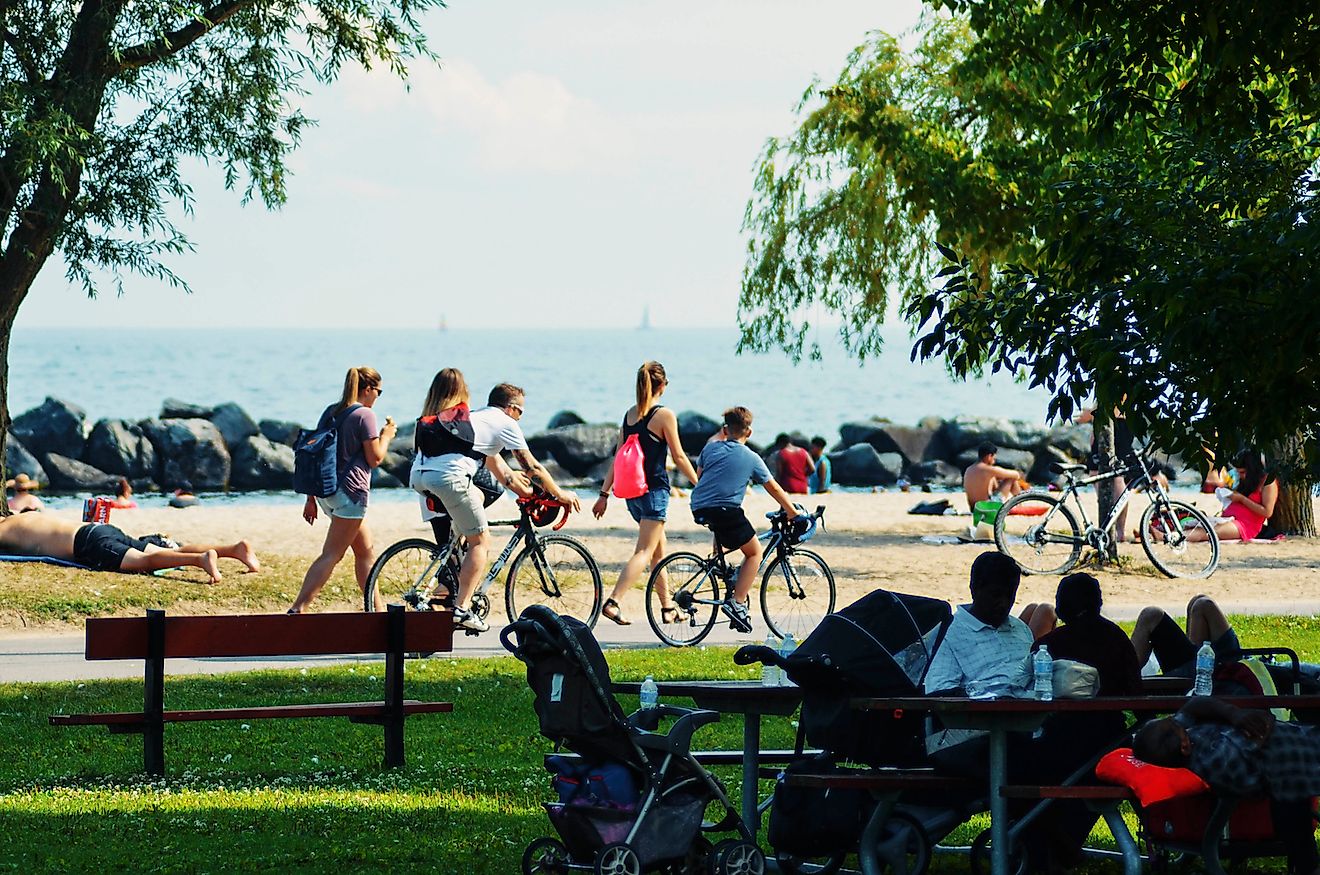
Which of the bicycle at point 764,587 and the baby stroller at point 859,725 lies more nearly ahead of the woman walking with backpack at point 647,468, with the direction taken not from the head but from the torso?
the bicycle

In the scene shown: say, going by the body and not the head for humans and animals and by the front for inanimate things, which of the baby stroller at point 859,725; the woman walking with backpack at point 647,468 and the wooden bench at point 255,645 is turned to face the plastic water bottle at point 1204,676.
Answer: the baby stroller

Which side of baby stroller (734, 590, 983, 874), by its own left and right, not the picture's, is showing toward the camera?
right

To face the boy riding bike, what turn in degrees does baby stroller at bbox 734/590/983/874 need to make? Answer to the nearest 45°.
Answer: approximately 90° to its left

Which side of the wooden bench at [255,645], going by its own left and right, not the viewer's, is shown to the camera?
back

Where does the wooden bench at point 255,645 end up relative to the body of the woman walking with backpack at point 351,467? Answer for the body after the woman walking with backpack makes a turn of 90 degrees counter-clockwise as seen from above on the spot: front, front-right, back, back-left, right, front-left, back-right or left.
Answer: back

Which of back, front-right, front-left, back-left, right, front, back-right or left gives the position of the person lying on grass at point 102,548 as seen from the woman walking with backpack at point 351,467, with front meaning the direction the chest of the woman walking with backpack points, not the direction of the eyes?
back-left

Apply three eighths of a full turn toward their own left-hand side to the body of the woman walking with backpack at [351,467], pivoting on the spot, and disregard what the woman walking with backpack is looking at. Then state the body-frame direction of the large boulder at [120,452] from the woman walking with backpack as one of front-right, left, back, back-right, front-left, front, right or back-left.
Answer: front-right

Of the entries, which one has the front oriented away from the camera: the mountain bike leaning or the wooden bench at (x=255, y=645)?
the wooden bench

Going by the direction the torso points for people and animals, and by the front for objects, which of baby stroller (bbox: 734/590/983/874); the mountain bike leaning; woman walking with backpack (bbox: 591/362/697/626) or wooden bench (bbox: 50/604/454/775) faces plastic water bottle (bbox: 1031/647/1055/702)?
the baby stroller

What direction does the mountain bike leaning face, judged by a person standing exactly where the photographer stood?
facing to the right of the viewer

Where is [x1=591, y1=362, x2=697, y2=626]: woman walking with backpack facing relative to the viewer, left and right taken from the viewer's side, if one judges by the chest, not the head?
facing away from the viewer and to the right of the viewer

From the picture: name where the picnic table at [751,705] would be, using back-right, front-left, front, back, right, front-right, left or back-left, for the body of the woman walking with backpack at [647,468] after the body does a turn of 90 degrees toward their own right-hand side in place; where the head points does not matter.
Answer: front-right
